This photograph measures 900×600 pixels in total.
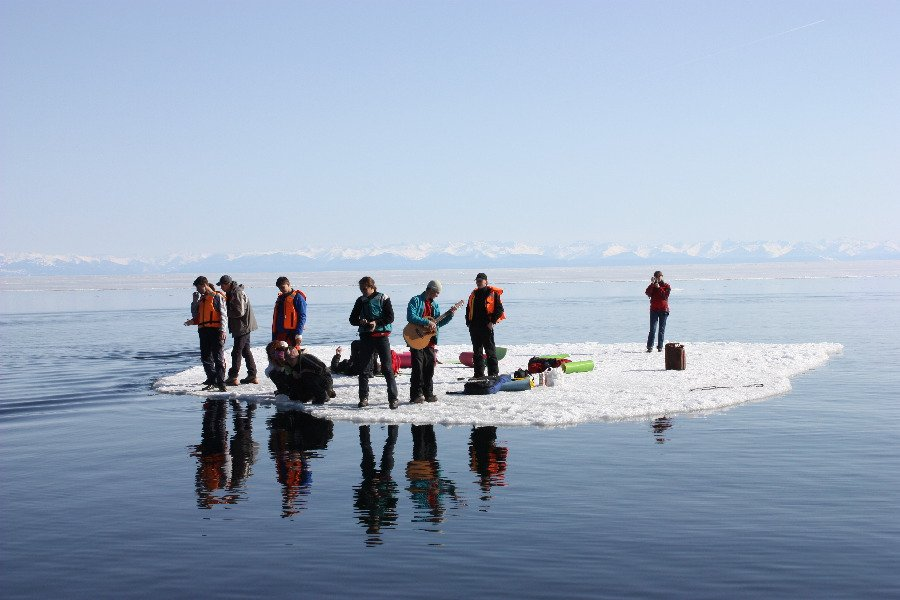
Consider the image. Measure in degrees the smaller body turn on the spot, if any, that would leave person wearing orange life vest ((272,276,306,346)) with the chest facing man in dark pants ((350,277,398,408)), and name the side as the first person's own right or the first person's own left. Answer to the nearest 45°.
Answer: approximately 90° to the first person's own left

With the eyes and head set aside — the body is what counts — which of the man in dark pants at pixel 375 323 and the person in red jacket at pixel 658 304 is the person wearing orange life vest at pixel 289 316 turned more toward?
the man in dark pants

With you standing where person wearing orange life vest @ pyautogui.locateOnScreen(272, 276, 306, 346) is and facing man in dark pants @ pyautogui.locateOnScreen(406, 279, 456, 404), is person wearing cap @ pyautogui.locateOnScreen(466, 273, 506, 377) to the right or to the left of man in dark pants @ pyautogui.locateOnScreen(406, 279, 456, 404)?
left

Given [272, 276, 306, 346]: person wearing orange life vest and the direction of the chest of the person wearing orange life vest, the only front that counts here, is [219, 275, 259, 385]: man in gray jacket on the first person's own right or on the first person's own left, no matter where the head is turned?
on the first person's own right
